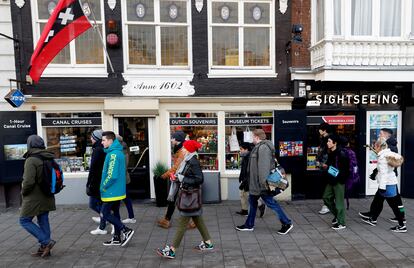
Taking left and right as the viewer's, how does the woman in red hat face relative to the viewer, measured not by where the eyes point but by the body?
facing to the left of the viewer

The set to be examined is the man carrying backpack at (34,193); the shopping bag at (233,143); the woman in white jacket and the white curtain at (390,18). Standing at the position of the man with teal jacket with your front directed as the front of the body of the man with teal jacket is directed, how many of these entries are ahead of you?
1

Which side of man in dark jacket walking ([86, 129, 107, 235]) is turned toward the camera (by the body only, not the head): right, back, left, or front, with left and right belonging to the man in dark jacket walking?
left

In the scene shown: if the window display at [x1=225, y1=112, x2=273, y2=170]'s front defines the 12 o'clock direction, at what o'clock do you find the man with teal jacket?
The man with teal jacket is roughly at 1 o'clock from the window display.

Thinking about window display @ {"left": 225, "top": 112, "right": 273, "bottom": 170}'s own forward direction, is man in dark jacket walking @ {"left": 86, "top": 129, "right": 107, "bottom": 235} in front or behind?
in front

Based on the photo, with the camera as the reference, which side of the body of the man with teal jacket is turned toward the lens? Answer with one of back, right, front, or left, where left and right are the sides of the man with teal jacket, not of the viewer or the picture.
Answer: left

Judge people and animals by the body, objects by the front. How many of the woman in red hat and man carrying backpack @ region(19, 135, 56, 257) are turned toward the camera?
0

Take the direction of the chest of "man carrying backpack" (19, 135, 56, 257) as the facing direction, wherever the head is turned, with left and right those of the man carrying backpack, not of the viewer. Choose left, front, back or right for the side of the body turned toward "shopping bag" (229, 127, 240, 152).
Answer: right

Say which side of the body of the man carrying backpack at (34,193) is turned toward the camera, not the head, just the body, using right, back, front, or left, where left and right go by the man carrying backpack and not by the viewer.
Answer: left
